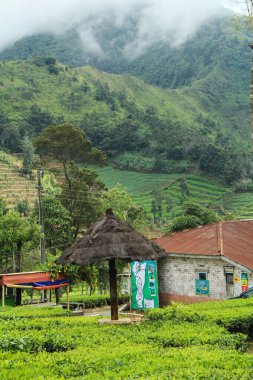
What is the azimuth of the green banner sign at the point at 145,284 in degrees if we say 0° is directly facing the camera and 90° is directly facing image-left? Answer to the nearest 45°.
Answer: approximately 0°

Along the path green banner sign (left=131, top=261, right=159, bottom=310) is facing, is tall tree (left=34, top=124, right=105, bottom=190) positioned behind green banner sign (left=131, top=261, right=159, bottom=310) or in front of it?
behind

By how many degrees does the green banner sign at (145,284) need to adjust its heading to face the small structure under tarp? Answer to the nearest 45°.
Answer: approximately 45° to its right

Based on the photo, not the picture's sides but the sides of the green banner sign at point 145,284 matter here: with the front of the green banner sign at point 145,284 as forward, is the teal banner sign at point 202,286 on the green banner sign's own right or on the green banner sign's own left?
on the green banner sign's own left

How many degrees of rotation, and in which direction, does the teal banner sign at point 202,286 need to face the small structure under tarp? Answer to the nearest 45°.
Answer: approximately 45° to its right

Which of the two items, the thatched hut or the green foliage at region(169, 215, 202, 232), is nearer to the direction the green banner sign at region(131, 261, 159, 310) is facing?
the thatched hut

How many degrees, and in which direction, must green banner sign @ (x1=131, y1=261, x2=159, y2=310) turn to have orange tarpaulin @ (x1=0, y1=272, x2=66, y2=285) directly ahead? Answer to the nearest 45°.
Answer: approximately 45° to its right

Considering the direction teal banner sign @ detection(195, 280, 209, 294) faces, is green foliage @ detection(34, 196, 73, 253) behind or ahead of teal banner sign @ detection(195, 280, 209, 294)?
behind

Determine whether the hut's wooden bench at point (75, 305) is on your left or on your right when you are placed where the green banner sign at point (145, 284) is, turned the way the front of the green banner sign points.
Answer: on your right
